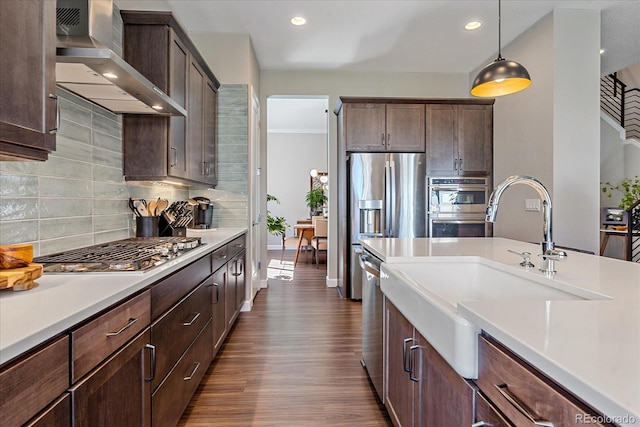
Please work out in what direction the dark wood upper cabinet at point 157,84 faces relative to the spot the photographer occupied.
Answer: facing to the right of the viewer

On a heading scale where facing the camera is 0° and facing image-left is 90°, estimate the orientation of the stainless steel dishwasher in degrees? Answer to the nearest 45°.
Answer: approximately 90°

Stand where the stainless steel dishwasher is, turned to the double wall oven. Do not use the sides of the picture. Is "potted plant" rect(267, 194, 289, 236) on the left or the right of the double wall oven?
left

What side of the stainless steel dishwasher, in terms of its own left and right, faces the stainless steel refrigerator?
right

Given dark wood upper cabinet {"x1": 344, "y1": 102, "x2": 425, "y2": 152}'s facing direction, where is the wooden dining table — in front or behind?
behind

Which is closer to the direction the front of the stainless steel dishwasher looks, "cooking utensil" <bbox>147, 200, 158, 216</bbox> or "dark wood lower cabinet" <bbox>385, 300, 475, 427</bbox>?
the cooking utensil

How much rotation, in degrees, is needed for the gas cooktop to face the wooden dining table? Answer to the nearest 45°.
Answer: approximately 90° to its left

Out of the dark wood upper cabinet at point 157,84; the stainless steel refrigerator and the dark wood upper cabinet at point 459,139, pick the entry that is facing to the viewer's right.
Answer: the dark wood upper cabinet at point 157,84

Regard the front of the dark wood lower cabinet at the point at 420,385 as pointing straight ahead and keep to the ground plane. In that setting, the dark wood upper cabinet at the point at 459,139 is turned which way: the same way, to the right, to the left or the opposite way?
to the left
